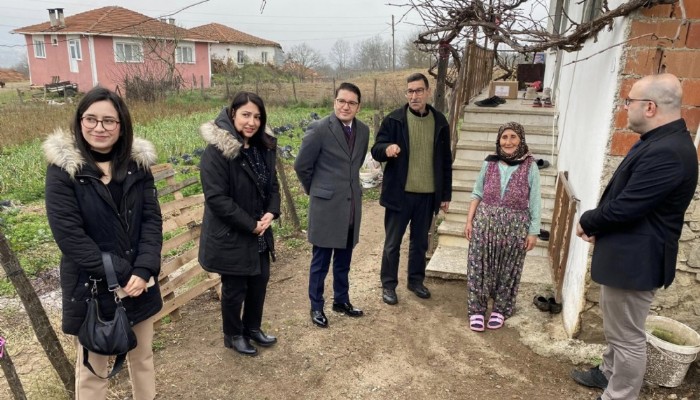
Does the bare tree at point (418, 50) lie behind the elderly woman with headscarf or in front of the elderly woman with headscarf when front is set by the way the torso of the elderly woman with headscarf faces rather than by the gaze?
behind

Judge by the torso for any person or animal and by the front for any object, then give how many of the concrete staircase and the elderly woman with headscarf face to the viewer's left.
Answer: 0

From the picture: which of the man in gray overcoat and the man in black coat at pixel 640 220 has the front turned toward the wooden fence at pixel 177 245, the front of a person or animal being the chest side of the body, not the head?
the man in black coat

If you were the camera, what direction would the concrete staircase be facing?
facing the viewer

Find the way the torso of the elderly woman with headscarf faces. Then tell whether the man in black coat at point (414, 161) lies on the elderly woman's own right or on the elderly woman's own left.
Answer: on the elderly woman's own right

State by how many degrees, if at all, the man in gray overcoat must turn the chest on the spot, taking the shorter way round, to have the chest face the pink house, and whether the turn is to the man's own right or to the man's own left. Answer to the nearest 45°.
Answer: approximately 180°

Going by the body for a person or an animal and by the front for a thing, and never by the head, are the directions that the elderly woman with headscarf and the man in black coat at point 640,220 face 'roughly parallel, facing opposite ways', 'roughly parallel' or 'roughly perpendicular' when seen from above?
roughly perpendicular

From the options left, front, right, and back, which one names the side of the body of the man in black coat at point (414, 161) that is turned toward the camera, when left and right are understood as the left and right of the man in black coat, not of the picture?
front

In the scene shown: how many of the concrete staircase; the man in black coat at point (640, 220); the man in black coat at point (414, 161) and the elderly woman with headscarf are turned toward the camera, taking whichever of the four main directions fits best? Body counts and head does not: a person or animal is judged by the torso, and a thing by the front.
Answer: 3

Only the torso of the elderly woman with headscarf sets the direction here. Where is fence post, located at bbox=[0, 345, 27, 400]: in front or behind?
in front

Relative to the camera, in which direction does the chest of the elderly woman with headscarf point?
toward the camera

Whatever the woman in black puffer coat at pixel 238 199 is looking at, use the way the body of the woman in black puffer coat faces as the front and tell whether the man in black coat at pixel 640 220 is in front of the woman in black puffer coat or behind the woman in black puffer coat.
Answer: in front

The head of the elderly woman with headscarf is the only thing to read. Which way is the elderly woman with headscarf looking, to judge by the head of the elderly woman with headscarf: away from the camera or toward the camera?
toward the camera

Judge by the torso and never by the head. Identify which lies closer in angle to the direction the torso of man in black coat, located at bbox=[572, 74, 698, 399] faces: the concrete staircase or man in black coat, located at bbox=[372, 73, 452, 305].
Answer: the man in black coat

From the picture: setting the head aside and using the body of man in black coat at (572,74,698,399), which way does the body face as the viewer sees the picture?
to the viewer's left

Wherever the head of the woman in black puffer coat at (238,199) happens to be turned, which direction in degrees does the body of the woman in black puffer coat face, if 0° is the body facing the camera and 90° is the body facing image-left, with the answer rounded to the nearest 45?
approximately 315°

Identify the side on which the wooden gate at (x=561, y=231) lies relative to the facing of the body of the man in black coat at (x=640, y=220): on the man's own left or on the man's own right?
on the man's own right

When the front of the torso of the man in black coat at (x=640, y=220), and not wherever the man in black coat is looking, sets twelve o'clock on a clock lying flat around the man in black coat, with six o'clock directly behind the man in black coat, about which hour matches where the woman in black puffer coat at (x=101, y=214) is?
The woman in black puffer coat is roughly at 11 o'clock from the man in black coat.

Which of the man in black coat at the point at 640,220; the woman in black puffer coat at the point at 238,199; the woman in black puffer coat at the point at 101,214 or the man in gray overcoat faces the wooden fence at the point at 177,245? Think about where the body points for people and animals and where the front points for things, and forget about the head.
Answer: the man in black coat
